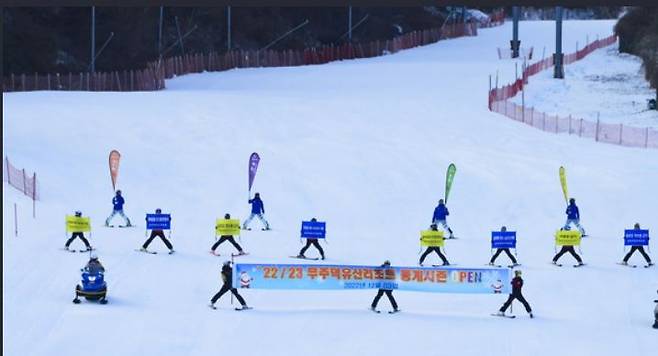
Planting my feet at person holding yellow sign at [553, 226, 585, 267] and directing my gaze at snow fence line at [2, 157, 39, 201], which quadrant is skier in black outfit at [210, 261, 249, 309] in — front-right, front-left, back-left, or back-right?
front-left

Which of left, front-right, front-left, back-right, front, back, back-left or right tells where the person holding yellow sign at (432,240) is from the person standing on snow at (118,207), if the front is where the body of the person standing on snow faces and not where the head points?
front-left

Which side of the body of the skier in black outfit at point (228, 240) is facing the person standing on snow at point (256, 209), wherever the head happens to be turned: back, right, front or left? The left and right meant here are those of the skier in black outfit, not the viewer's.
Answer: back

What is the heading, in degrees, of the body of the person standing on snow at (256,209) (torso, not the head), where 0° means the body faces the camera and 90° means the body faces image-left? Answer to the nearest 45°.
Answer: approximately 0°

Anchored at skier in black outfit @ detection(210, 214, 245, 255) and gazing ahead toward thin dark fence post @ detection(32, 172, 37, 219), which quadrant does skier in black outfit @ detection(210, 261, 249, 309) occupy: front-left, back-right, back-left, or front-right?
back-left

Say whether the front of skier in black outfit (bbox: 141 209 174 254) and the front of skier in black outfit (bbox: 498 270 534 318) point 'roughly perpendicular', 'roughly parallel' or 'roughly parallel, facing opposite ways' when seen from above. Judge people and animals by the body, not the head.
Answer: roughly parallel

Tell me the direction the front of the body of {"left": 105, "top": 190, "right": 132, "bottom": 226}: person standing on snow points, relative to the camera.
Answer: toward the camera

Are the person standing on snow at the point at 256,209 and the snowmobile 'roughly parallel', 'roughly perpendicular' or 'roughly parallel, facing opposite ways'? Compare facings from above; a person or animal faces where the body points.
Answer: roughly parallel

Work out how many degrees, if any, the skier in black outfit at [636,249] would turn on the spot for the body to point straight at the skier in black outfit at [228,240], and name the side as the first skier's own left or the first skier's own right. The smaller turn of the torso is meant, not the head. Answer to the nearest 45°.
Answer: approximately 90° to the first skier's own right

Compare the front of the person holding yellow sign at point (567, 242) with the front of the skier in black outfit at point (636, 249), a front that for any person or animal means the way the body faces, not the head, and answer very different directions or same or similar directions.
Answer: same or similar directions

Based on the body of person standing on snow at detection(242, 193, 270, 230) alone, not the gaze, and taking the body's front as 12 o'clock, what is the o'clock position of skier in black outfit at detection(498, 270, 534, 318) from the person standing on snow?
The skier in black outfit is roughly at 11 o'clock from the person standing on snow.

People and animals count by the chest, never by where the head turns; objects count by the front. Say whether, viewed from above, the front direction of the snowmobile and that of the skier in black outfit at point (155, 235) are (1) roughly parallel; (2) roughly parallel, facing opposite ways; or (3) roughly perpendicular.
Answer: roughly parallel

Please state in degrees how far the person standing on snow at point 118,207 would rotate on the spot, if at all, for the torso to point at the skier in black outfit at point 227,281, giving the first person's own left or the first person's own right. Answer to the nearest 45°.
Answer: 0° — they already face them

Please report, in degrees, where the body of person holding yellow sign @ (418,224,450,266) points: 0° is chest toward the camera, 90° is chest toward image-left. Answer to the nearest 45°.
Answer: approximately 0°

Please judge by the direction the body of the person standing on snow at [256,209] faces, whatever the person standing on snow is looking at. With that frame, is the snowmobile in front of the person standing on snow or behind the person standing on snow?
in front

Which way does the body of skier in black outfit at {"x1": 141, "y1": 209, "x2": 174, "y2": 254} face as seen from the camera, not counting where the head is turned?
toward the camera

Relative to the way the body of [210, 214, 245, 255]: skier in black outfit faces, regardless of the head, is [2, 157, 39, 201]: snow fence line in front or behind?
behind

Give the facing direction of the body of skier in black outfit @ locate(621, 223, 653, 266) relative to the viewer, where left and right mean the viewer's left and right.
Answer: facing the viewer
